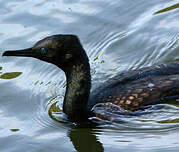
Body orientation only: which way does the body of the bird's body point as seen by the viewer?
to the viewer's left

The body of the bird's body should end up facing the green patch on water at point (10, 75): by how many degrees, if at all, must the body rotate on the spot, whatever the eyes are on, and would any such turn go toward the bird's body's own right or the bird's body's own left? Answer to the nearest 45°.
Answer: approximately 45° to the bird's body's own right
